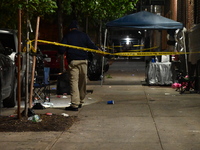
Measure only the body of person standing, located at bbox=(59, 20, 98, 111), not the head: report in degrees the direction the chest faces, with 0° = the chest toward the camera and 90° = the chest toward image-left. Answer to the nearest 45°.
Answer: approximately 135°
